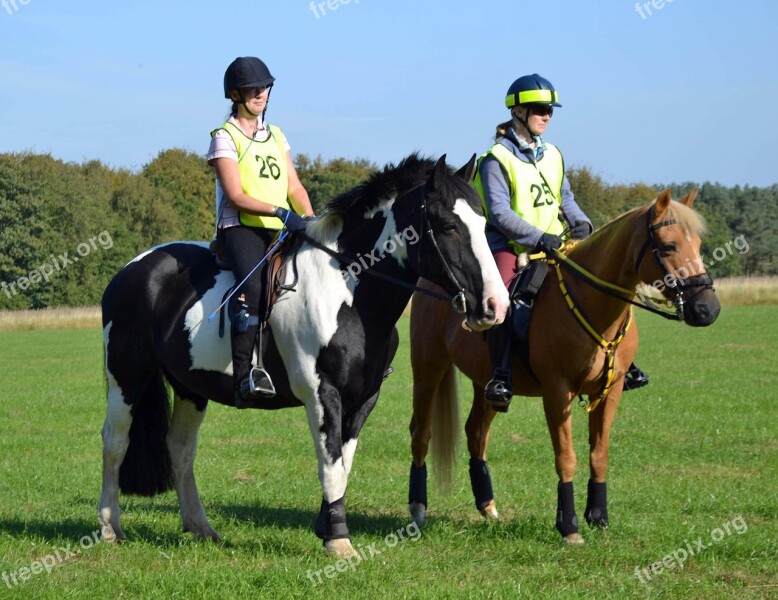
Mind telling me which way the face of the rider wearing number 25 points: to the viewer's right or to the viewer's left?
to the viewer's right

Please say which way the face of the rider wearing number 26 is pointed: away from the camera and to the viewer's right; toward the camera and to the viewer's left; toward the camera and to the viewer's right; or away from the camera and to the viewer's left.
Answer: toward the camera and to the viewer's right

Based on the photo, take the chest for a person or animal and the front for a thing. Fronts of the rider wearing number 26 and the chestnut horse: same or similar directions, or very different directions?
same or similar directions

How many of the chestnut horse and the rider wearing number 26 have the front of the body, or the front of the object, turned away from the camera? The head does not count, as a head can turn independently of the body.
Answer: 0

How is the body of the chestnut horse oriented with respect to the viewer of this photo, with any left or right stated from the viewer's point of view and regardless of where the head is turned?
facing the viewer and to the right of the viewer

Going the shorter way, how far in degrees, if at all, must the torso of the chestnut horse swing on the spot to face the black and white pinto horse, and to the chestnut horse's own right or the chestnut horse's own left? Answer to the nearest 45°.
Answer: approximately 90° to the chestnut horse's own right

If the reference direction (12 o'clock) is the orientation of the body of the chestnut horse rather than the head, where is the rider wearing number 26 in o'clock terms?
The rider wearing number 26 is roughly at 4 o'clock from the chestnut horse.

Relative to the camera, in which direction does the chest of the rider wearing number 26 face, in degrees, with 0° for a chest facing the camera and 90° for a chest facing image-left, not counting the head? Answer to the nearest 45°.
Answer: approximately 315°

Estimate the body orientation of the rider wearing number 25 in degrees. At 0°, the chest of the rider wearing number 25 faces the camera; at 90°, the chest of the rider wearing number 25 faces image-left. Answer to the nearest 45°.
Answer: approximately 315°

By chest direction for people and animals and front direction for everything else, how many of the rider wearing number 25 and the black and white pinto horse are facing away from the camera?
0

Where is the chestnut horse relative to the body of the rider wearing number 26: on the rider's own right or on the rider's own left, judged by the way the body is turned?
on the rider's own left

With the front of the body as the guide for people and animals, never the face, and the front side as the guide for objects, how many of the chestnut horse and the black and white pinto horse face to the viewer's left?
0

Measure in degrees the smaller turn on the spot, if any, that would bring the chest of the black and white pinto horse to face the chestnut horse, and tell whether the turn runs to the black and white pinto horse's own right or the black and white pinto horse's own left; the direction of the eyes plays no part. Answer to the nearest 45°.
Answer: approximately 45° to the black and white pinto horse's own left
